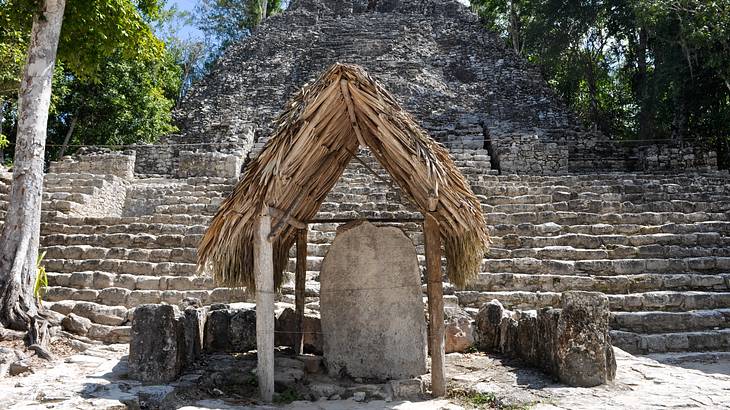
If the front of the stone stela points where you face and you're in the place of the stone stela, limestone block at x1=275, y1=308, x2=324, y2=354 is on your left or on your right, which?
on your right

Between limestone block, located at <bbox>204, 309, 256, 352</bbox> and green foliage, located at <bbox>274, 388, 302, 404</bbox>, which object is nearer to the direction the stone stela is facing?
the green foliage

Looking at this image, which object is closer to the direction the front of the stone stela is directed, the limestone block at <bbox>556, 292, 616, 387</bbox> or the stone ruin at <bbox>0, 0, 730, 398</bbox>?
the limestone block

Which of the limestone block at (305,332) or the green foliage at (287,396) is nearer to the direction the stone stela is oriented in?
the green foliage

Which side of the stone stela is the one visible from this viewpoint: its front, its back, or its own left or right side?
front

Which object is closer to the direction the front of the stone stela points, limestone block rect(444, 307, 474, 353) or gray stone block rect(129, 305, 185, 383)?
the gray stone block

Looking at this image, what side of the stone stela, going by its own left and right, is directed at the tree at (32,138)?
right

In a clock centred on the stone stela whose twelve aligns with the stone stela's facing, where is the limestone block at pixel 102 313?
The limestone block is roughly at 4 o'clock from the stone stela.

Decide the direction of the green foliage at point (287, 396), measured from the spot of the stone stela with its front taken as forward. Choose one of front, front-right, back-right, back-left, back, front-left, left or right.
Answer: front-right

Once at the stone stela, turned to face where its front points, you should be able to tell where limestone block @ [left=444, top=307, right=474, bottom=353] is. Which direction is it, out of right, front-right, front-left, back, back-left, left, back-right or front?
back-left

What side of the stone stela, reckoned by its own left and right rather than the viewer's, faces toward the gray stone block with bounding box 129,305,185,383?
right

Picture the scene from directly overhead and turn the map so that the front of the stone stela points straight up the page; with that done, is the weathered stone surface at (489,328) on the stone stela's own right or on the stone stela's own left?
on the stone stela's own left
